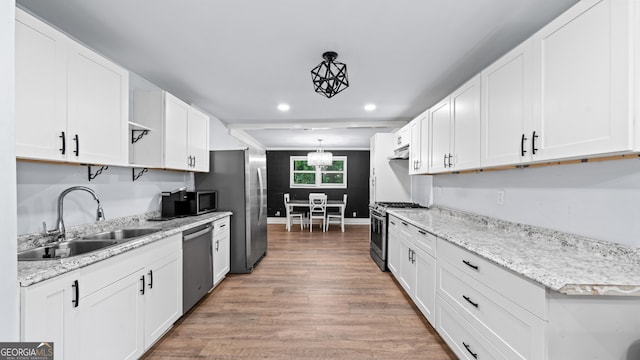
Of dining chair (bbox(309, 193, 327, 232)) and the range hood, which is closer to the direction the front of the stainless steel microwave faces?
the range hood

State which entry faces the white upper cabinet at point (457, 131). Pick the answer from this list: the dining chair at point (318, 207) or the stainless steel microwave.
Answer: the stainless steel microwave

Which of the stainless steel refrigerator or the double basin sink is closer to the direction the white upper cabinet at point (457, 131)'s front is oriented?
the double basin sink

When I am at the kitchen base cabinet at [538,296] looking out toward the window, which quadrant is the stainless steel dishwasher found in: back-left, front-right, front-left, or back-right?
front-left

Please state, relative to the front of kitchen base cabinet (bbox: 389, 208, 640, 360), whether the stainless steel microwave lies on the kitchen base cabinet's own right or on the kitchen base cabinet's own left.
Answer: on the kitchen base cabinet's own right

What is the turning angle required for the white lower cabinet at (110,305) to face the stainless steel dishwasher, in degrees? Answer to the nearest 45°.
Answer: approximately 90° to its left

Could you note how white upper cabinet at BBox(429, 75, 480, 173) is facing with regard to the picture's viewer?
facing the viewer and to the left of the viewer

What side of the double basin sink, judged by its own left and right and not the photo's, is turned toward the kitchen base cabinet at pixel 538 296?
front

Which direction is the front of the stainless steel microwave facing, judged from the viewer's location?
facing the viewer and to the right of the viewer

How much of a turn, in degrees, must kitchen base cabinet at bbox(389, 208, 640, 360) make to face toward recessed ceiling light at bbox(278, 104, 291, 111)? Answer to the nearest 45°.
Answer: approximately 90° to its right

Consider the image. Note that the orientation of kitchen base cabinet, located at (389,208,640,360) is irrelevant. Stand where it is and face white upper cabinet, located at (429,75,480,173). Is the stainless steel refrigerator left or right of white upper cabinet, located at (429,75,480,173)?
left

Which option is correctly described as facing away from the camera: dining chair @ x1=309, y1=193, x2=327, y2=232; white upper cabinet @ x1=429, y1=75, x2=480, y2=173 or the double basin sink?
the dining chair

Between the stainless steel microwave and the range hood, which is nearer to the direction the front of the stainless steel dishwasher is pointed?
the range hood

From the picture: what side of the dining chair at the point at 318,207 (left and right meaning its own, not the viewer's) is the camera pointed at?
back
